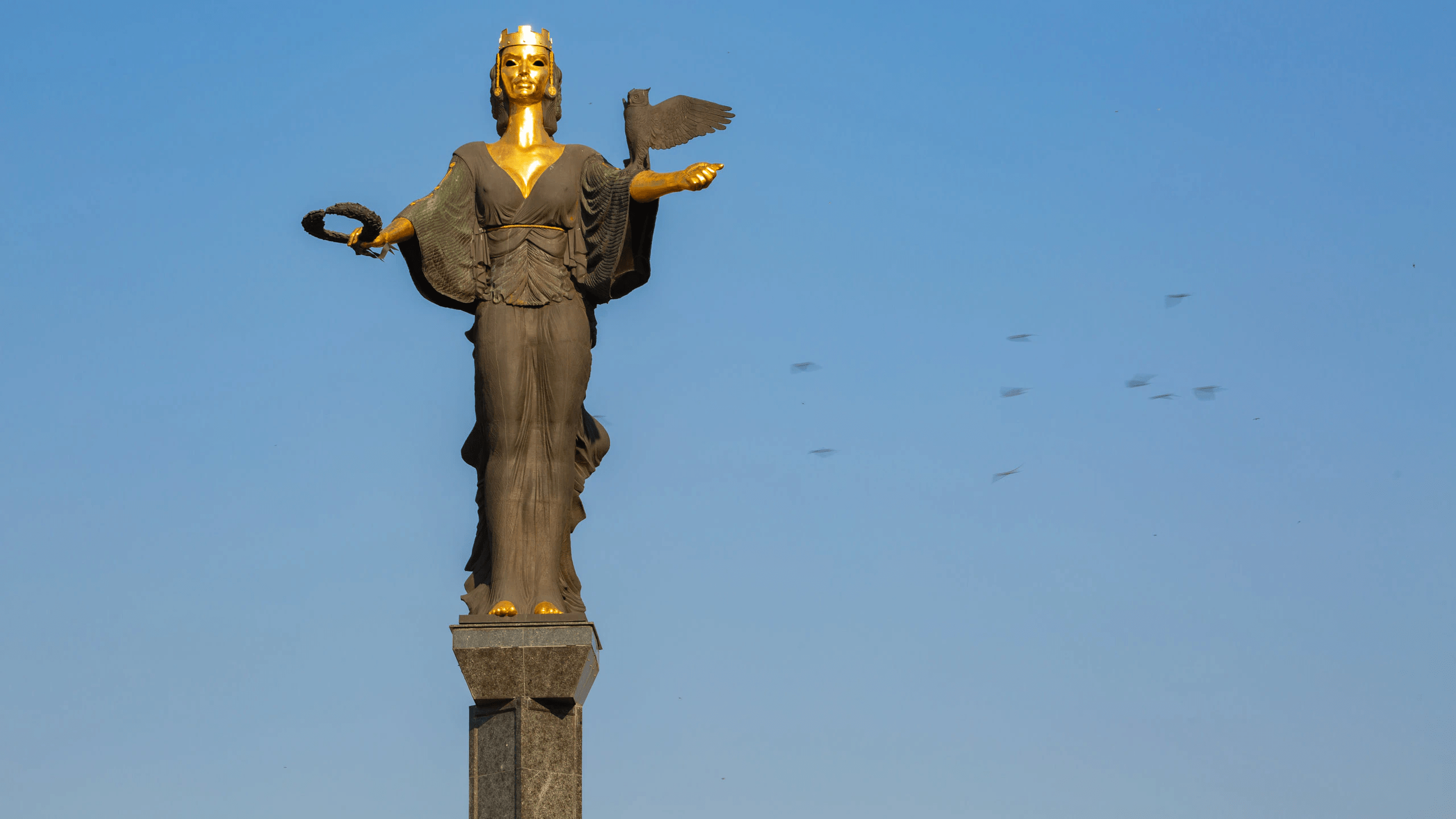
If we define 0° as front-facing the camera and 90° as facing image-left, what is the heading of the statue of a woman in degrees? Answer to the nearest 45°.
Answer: approximately 0°
